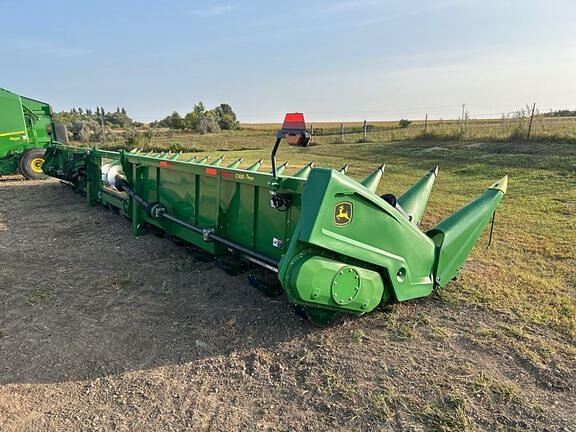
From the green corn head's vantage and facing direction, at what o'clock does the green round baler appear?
The green round baler is roughly at 9 o'clock from the green corn head.

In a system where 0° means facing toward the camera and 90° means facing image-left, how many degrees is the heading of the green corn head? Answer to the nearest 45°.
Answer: approximately 225°
